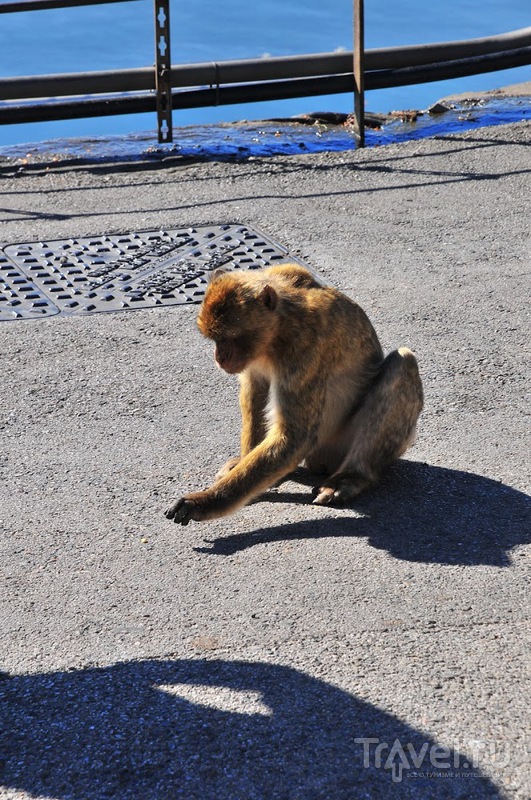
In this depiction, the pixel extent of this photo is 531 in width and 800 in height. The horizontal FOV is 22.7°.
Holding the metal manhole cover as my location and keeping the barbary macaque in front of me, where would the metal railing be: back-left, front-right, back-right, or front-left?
back-left

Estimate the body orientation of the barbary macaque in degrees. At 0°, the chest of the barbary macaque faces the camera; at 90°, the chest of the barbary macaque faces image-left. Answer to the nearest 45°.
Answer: approximately 45°

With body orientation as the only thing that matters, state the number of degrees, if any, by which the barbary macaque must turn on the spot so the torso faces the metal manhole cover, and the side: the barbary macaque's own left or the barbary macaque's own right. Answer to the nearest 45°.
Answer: approximately 135° to the barbary macaque's own right

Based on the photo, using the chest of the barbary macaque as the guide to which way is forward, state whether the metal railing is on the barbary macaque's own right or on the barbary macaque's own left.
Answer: on the barbary macaque's own right
